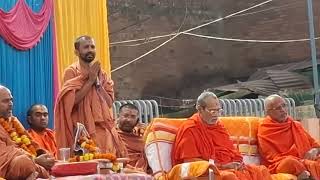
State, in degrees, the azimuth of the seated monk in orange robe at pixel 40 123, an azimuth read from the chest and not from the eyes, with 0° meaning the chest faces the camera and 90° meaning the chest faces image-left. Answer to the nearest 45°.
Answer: approximately 315°

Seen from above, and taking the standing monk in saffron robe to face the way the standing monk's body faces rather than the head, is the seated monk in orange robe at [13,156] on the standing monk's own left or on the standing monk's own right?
on the standing monk's own right

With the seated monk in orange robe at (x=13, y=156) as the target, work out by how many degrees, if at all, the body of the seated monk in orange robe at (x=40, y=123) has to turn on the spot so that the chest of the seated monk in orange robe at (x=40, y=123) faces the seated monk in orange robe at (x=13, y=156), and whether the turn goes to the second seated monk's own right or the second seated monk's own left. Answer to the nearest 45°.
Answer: approximately 45° to the second seated monk's own right

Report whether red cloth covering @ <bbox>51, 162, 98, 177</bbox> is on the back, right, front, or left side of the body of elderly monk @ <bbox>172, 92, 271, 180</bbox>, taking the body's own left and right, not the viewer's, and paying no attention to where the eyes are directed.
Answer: right

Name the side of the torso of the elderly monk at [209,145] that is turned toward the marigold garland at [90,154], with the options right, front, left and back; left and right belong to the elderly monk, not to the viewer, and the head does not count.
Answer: right

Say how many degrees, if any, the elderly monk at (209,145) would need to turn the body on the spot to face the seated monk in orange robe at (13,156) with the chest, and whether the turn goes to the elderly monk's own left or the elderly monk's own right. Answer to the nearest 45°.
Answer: approximately 90° to the elderly monk's own right

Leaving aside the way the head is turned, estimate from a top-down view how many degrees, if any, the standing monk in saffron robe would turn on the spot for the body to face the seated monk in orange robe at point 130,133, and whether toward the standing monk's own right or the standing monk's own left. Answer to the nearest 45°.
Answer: approximately 90° to the standing monk's own left
